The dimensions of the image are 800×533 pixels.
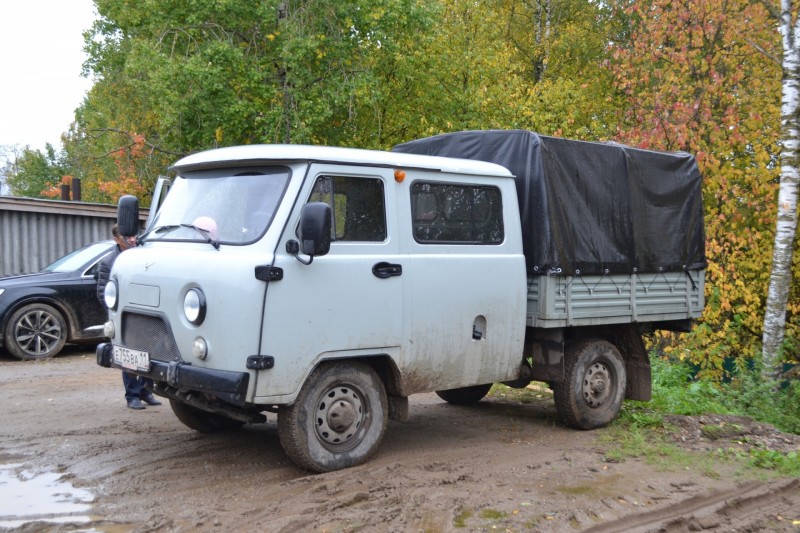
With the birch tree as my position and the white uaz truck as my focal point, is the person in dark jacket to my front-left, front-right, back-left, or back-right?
front-right

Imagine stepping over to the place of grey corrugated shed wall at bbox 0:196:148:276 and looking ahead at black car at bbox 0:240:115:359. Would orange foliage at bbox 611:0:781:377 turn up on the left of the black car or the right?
left

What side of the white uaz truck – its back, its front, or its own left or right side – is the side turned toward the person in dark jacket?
right

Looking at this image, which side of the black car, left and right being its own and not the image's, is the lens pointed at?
left

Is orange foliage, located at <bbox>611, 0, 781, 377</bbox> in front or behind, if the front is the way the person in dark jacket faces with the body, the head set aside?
in front

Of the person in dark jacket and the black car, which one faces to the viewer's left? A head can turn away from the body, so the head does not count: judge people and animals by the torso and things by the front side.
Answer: the black car

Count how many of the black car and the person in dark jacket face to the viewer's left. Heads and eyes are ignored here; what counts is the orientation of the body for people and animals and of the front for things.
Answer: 1

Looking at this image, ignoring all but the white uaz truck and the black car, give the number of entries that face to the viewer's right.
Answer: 0

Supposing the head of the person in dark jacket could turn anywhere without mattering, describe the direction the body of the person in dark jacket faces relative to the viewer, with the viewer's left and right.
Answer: facing to the right of the viewer
